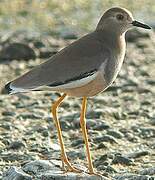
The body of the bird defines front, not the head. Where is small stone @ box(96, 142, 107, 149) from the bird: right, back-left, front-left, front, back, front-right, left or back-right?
left

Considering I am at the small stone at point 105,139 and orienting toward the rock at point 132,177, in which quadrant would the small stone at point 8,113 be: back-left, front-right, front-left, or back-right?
back-right

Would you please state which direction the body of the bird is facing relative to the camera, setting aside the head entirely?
to the viewer's right

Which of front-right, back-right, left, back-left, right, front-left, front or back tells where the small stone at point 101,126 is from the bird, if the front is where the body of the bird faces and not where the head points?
left

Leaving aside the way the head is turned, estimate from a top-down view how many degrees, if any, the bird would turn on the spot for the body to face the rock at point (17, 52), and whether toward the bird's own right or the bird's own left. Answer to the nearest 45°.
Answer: approximately 90° to the bird's own left

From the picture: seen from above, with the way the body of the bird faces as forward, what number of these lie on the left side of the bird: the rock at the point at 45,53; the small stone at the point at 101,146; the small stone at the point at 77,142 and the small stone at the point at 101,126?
4

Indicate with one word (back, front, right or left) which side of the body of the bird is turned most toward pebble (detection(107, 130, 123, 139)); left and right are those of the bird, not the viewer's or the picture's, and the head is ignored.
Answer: left

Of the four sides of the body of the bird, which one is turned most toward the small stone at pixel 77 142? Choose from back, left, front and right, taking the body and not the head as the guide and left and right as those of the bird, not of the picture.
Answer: left
